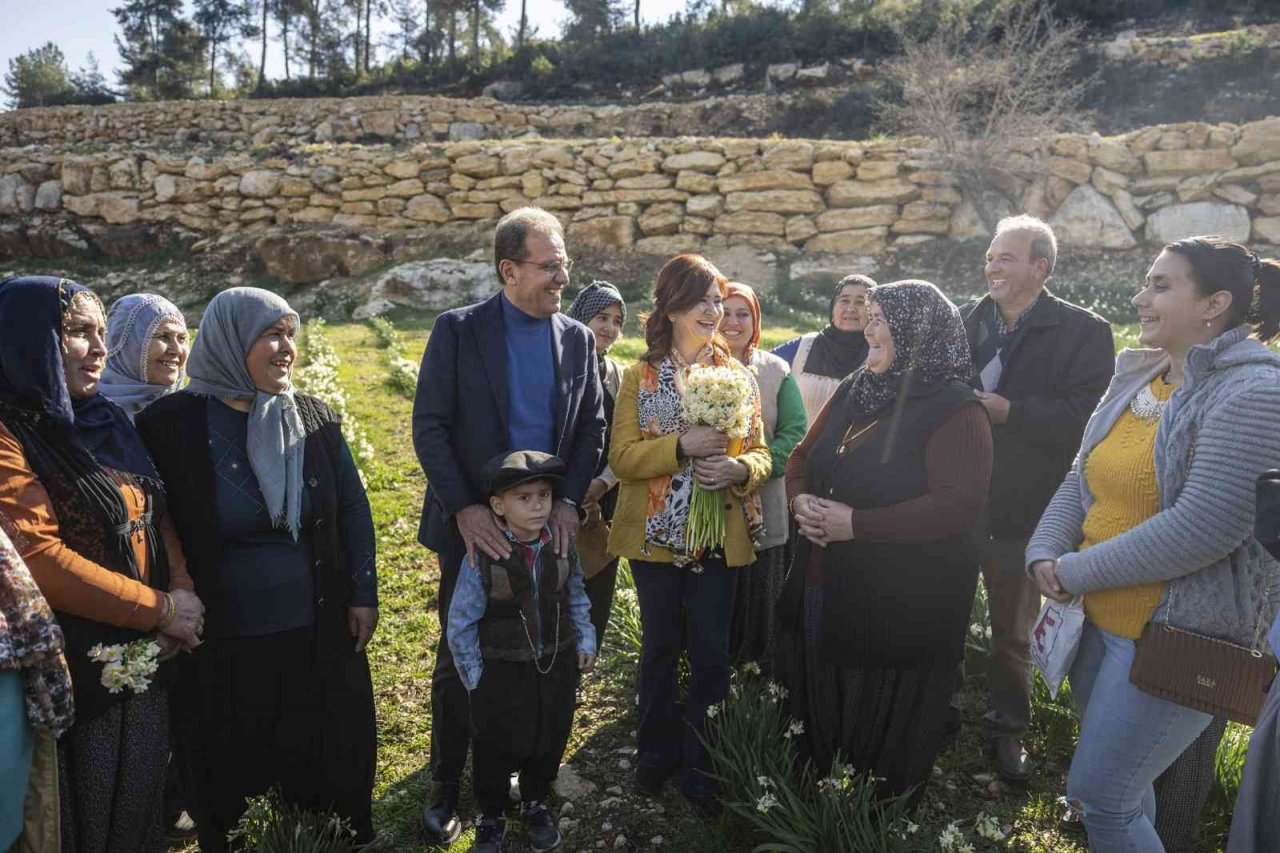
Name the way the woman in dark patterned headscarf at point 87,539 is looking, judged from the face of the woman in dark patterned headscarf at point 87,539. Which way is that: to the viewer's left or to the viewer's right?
to the viewer's right

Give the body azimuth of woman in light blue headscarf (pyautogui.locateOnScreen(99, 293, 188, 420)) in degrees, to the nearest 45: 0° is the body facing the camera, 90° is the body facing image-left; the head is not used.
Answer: approximately 315°

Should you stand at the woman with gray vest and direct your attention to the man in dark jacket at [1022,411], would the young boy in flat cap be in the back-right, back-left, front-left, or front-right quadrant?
back-right

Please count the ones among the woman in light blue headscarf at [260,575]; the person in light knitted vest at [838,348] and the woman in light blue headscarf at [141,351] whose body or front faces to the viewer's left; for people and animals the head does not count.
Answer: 0

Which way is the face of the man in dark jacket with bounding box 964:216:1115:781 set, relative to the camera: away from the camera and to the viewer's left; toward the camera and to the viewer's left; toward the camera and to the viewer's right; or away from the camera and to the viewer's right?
toward the camera and to the viewer's left

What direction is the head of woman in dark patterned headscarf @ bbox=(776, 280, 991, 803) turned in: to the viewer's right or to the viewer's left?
to the viewer's left

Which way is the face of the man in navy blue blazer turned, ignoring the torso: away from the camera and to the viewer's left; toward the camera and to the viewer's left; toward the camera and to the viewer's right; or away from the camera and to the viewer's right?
toward the camera and to the viewer's right

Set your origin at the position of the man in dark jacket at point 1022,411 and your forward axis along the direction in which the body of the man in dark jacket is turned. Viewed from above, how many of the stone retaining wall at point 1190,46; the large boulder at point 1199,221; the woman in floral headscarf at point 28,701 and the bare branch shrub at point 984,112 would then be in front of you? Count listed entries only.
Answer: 1

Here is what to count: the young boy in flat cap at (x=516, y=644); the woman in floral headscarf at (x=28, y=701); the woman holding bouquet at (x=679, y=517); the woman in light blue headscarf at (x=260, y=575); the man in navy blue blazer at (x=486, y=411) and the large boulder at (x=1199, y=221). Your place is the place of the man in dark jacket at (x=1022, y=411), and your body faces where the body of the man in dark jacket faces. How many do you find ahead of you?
5

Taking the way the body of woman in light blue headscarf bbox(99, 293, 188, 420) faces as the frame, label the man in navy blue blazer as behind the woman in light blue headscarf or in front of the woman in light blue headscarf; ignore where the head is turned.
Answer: in front

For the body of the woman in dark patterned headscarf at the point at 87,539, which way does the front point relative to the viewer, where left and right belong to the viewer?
facing the viewer and to the right of the viewer

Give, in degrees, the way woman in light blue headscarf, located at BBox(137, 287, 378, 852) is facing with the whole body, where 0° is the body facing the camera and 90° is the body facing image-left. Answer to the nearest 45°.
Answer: approximately 315°

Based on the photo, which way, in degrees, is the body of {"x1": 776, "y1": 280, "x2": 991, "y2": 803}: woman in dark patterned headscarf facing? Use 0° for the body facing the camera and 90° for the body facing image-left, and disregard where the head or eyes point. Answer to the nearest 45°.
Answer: approximately 45°

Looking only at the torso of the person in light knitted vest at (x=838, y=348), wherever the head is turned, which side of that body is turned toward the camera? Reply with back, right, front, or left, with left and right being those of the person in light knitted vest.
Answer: front

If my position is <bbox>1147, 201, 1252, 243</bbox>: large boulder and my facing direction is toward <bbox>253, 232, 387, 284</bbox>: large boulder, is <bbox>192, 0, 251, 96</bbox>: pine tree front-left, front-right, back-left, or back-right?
front-right

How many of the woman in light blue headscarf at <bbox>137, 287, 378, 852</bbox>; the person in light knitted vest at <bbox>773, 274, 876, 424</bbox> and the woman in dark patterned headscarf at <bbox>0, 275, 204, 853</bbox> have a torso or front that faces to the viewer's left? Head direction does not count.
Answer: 0

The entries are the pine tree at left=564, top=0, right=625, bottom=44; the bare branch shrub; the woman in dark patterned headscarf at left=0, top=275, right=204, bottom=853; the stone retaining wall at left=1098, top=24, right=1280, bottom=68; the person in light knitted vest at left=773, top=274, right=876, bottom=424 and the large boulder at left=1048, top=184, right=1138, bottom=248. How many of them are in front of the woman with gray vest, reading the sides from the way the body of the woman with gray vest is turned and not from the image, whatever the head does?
1
